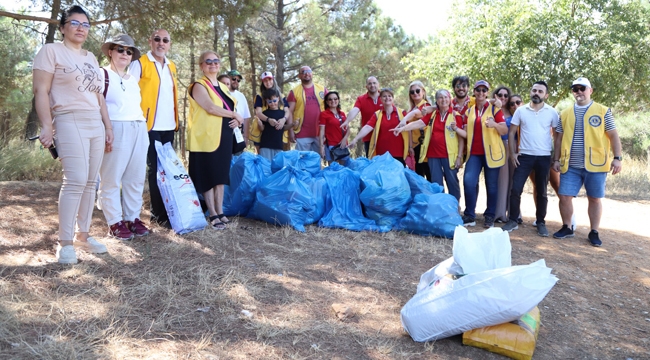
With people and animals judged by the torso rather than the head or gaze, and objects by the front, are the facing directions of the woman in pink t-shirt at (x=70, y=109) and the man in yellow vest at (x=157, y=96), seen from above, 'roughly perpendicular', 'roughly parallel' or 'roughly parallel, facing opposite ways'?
roughly parallel

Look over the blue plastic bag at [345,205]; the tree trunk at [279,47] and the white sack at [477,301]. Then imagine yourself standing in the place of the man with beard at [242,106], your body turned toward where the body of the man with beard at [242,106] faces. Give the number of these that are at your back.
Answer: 1

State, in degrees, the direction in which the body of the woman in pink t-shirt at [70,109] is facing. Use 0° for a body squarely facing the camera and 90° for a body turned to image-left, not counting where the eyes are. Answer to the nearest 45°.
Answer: approximately 315°

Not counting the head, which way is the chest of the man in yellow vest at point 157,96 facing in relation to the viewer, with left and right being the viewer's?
facing the viewer and to the right of the viewer

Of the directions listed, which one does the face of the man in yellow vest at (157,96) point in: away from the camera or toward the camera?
toward the camera

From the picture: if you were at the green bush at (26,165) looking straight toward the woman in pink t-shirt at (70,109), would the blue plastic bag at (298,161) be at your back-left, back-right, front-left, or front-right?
front-left

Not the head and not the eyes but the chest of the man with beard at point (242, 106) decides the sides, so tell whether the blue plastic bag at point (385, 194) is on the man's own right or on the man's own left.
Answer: on the man's own left

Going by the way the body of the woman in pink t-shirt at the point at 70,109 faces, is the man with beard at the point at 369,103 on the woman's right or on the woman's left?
on the woman's left

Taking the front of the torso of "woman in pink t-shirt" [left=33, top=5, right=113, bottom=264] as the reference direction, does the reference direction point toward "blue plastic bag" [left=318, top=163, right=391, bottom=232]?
no

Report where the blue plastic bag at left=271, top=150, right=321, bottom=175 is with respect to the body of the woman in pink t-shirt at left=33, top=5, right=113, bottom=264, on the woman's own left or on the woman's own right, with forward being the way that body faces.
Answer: on the woman's own left

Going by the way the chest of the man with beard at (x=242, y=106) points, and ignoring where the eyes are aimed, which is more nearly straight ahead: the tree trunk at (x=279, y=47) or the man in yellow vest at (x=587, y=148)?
the man in yellow vest

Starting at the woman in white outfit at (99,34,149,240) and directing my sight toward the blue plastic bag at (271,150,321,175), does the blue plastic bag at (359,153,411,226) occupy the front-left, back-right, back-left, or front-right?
front-right

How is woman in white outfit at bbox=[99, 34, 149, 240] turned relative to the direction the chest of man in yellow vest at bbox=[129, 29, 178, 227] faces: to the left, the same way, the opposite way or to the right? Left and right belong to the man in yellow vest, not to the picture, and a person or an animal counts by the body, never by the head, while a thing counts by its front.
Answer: the same way

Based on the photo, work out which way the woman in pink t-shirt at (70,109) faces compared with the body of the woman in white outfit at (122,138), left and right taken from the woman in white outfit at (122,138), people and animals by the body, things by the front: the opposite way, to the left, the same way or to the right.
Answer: the same way

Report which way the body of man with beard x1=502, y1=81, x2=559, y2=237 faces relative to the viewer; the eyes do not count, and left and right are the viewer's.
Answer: facing the viewer

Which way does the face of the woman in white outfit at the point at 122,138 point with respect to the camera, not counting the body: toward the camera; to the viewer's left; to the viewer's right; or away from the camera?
toward the camera
